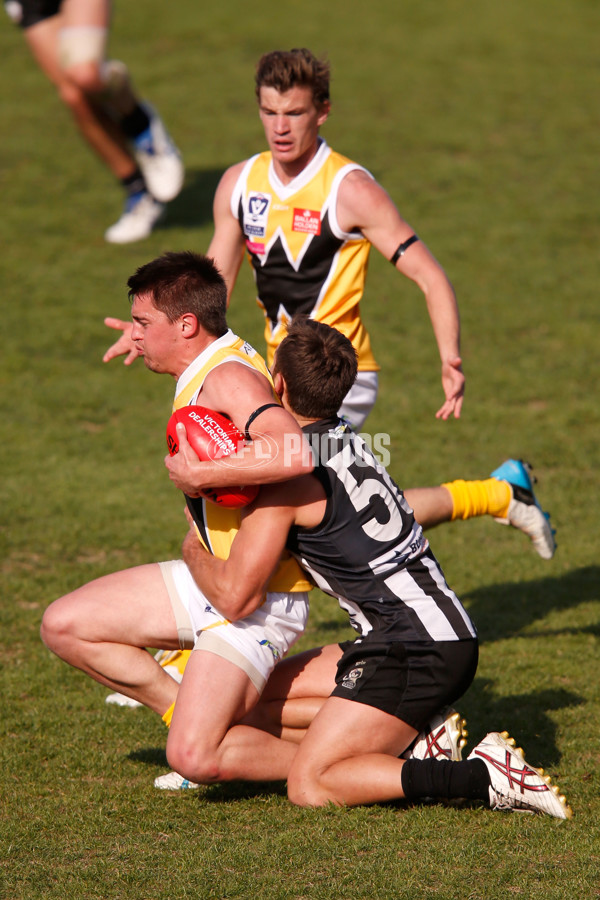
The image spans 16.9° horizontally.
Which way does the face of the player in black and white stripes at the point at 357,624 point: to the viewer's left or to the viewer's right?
to the viewer's left

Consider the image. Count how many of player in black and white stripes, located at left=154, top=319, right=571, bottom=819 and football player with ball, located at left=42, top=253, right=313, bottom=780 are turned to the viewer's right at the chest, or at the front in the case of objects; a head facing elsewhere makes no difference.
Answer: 0

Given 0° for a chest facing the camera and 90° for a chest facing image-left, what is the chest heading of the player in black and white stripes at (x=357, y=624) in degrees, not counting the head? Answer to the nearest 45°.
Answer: approximately 135°

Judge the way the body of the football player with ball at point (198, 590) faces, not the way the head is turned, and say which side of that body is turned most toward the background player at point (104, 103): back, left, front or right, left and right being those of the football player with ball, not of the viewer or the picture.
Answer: right

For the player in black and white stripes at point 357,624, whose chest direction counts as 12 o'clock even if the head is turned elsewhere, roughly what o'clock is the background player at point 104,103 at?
The background player is roughly at 1 o'clock from the player in black and white stripes.

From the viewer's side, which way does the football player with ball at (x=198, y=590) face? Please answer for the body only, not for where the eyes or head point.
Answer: to the viewer's left

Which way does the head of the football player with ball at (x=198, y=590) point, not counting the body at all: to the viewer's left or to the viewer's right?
to the viewer's left
